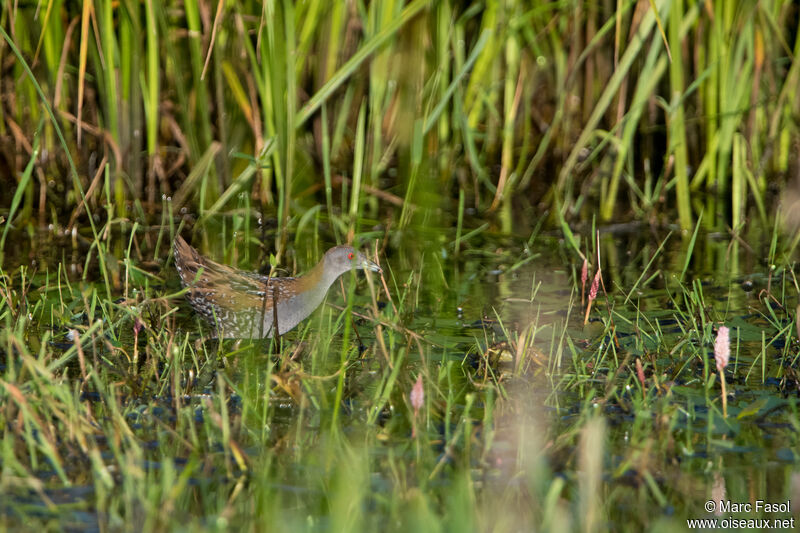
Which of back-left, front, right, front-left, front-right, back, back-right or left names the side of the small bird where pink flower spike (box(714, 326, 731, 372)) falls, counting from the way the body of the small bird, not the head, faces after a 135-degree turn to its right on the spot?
left

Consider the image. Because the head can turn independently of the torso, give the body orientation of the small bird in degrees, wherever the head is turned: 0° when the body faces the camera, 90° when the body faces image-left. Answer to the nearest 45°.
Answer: approximately 270°
